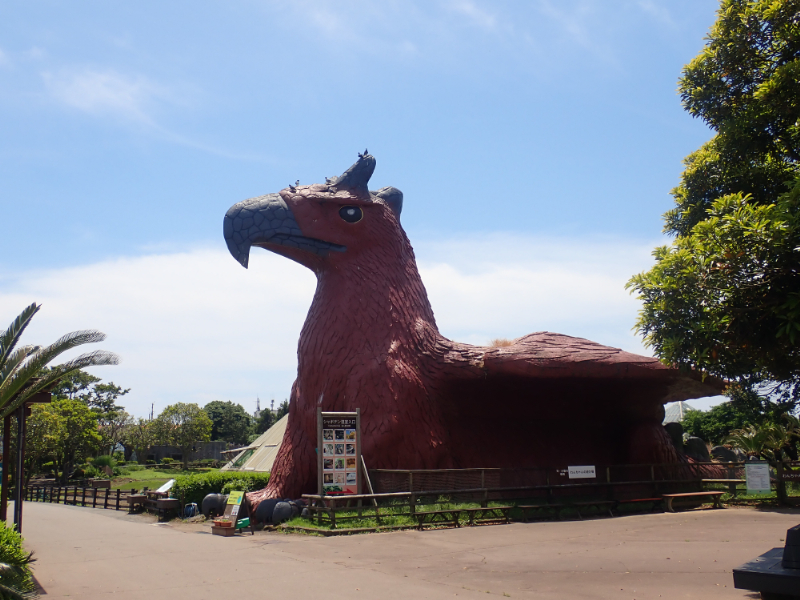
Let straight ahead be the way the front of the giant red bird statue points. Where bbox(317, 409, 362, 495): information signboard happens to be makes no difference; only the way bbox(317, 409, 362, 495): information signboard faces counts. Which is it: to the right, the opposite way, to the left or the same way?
to the left

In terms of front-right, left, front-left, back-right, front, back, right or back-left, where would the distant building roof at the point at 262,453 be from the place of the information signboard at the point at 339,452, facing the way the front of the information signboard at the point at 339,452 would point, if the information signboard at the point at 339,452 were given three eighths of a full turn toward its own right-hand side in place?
front-right

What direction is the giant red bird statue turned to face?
to the viewer's left

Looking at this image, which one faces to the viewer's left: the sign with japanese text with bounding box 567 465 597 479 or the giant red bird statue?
the giant red bird statue
